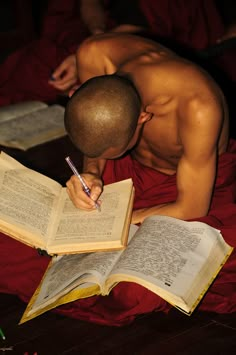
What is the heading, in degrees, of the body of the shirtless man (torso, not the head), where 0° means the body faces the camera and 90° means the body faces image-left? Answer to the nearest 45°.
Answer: approximately 45°

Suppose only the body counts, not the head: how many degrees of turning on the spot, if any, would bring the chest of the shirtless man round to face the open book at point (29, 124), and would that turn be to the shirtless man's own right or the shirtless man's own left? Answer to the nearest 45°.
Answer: approximately 90° to the shirtless man's own right
